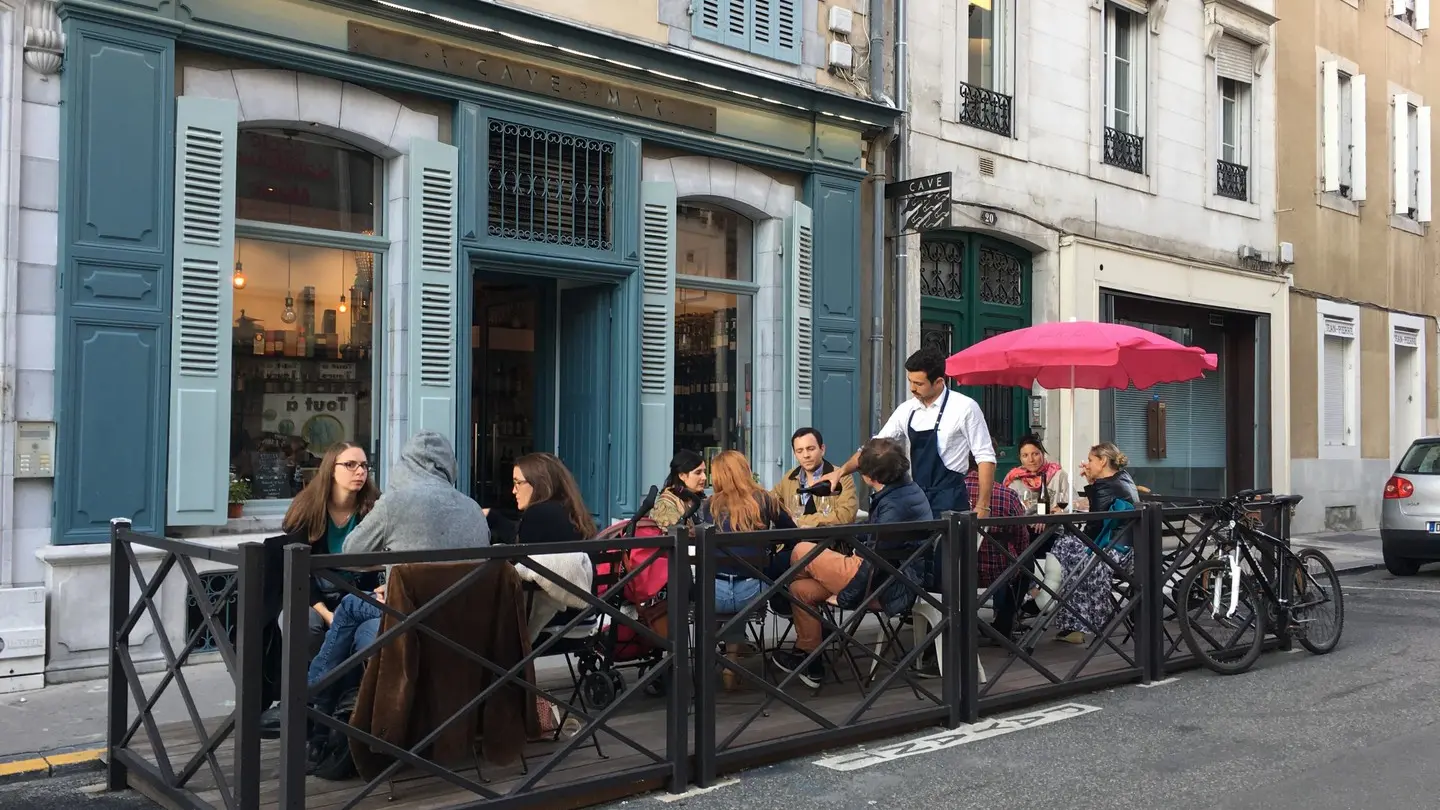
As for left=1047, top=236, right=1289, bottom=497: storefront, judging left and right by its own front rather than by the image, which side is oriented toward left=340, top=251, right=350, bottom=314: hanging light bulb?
right

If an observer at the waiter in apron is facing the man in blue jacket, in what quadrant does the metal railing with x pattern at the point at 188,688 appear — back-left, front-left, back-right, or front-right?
front-right

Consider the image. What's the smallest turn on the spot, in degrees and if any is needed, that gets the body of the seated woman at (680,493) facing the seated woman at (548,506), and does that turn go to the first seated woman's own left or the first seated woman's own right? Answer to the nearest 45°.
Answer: approximately 135° to the first seated woman's own right

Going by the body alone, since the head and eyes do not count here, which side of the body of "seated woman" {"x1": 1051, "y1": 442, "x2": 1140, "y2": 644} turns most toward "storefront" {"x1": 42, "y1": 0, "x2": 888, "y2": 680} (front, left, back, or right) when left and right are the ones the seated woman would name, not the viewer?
front

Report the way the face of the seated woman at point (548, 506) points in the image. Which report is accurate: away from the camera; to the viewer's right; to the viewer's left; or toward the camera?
to the viewer's left

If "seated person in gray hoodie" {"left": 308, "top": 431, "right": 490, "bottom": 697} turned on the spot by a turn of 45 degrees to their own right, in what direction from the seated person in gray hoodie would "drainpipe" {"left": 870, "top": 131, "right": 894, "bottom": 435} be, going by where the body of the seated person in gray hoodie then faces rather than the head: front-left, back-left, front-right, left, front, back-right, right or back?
front-right

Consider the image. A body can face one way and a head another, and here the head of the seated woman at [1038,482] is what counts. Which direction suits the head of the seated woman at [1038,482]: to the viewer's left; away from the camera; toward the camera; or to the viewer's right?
toward the camera

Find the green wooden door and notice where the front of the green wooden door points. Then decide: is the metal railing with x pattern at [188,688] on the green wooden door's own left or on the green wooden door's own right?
on the green wooden door's own right

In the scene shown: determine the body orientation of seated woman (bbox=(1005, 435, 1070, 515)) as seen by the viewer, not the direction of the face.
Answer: toward the camera

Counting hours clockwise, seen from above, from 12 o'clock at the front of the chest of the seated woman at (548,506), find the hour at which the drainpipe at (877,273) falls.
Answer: The drainpipe is roughly at 4 o'clock from the seated woman.

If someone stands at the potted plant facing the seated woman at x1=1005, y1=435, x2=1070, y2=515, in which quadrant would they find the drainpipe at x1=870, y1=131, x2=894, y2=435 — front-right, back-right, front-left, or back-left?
front-left

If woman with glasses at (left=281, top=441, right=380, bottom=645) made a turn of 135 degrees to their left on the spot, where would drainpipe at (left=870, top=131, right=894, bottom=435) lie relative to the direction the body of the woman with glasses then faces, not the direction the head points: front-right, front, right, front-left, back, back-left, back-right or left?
front-right

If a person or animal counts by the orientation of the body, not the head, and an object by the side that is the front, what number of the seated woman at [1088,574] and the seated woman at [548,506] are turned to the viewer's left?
2

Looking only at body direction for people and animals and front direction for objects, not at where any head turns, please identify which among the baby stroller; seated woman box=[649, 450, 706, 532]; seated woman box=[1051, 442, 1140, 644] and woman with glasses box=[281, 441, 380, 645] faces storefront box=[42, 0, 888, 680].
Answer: seated woman box=[1051, 442, 1140, 644]
